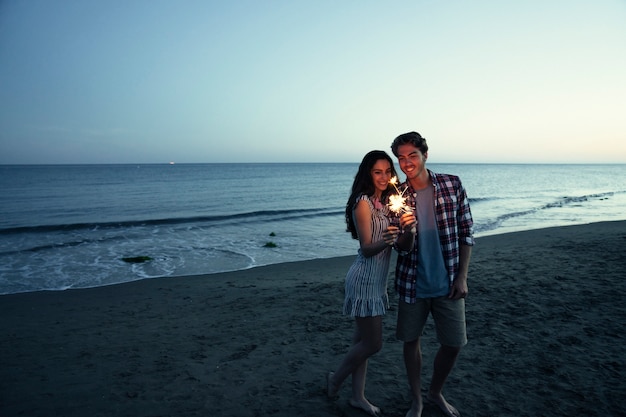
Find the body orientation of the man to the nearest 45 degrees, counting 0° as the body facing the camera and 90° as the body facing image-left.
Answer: approximately 0°

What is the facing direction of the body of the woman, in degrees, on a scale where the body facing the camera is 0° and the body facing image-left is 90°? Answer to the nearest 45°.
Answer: approximately 315°
